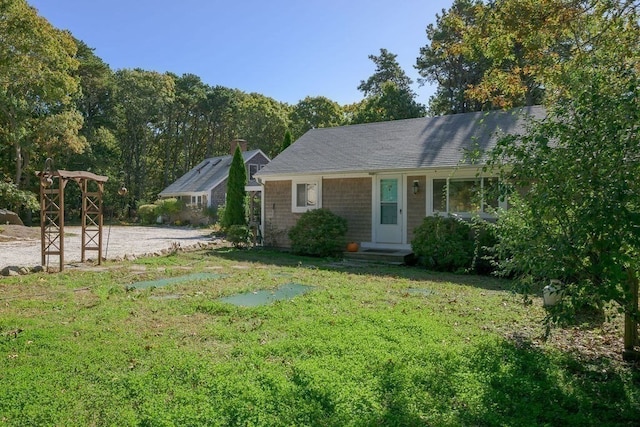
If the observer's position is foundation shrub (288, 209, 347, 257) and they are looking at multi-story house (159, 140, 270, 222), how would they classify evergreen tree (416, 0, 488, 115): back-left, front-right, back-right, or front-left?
front-right

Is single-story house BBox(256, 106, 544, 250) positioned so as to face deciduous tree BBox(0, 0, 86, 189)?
no

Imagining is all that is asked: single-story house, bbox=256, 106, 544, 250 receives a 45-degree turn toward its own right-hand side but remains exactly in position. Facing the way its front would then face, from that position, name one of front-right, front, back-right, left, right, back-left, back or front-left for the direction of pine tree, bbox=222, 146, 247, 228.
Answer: right

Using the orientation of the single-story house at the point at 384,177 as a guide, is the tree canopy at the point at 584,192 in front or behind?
in front

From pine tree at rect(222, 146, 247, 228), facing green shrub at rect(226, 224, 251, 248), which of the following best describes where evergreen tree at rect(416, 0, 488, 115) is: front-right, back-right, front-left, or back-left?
back-left

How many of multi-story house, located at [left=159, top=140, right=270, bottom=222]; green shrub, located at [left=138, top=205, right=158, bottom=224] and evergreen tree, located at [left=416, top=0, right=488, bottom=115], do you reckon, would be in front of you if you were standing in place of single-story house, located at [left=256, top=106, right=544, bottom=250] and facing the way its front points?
0

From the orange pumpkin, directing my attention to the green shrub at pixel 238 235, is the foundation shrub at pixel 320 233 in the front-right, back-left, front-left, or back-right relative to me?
front-left

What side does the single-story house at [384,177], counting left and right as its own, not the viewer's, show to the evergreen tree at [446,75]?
back

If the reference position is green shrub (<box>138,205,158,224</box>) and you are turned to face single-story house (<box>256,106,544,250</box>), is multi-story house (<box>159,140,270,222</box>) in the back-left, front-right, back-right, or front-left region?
front-left

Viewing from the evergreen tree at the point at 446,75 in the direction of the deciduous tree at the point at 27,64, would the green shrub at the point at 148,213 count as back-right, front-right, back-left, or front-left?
front-right

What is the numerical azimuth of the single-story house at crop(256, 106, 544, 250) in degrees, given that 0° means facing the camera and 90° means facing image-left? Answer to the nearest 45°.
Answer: approximately 0°

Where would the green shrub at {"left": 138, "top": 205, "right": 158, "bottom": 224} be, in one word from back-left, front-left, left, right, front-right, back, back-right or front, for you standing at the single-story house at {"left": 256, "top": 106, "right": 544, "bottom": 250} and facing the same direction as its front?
back-right

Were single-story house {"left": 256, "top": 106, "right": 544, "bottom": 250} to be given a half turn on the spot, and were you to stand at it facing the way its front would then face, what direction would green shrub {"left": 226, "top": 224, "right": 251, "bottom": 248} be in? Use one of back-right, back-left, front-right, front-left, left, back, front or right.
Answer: left

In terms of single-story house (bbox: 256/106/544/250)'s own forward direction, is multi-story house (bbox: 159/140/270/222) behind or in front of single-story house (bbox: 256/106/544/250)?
behind
